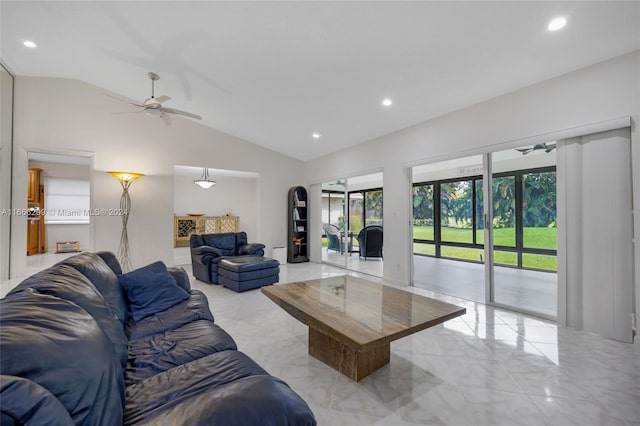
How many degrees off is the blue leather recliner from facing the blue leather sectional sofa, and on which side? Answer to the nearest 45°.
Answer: approximately 45° to its right

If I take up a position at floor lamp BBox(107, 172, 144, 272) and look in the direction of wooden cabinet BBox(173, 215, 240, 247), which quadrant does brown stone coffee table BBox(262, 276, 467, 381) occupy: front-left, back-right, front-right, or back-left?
back-right

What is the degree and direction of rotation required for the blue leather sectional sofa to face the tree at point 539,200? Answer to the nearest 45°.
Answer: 0° — it already faces it

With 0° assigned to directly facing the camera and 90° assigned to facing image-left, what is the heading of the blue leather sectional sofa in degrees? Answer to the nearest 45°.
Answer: approximately 270°

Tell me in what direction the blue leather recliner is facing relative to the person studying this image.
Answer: facing the viewer and to the right of the viewer

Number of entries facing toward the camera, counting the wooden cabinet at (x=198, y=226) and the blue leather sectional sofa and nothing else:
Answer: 1

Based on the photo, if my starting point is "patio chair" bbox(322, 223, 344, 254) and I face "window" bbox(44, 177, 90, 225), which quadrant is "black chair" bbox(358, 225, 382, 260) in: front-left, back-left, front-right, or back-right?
back-left

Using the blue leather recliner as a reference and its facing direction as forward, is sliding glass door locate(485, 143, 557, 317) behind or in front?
in front

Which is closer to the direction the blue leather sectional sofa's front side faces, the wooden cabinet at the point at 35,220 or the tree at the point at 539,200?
the tree

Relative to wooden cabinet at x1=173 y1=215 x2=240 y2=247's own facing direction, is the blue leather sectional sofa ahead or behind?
ahead

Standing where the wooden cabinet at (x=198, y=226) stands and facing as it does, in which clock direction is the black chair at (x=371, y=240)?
The black chair is roughly at 10 o'clock from the wooden cabinet.

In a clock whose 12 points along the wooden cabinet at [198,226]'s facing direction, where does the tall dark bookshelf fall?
The tall dark bookshelf is roughly at 10 o'clock from the wooden cabinet.
